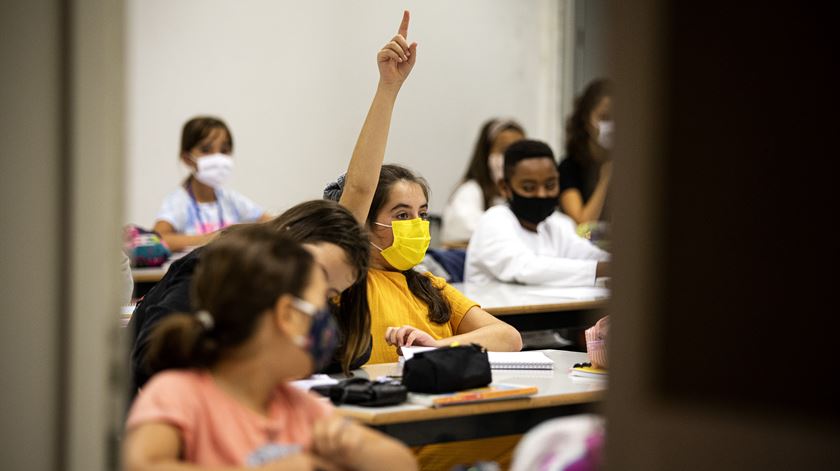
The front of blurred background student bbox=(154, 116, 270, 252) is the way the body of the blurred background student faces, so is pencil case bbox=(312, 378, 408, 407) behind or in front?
in front

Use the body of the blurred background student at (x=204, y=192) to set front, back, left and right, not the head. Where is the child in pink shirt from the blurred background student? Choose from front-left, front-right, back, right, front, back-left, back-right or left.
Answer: front-right

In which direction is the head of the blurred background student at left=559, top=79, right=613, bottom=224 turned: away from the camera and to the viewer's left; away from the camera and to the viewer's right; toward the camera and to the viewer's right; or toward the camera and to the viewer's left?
toward the camera and to the viewer's right

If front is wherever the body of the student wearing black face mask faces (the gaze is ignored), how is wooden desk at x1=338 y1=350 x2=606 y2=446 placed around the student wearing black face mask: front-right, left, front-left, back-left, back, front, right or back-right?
front-right

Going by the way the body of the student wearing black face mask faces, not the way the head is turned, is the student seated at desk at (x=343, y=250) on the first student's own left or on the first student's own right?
on the first student's own right

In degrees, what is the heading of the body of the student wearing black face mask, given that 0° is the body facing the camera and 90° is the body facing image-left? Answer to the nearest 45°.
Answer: approximately 315°

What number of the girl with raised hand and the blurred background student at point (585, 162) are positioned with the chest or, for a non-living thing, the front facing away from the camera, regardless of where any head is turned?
0

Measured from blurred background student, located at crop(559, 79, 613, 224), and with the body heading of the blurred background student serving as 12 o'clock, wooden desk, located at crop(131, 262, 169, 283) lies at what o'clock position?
The wooden desk is roughly at 3 o'clock from the blurred background student.
